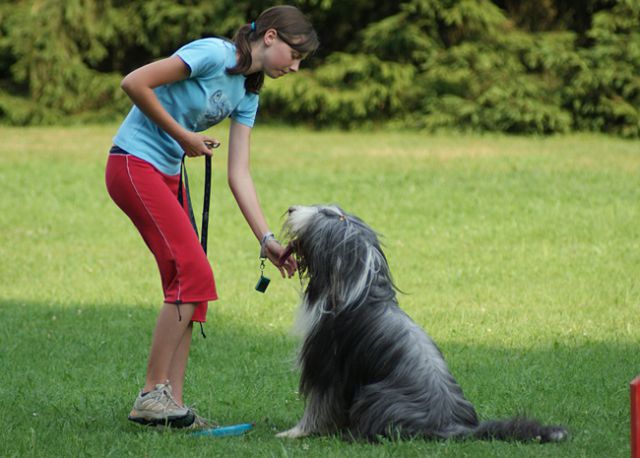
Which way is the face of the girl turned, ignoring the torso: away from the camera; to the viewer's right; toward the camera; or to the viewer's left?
to the viewer's right

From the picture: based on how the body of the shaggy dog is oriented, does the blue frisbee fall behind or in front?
in front

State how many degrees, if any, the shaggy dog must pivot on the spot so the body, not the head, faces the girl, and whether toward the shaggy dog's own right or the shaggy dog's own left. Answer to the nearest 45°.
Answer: approximately 45° to the shaggy dog's own right

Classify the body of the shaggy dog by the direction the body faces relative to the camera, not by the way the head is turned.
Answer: to the viewer's left
